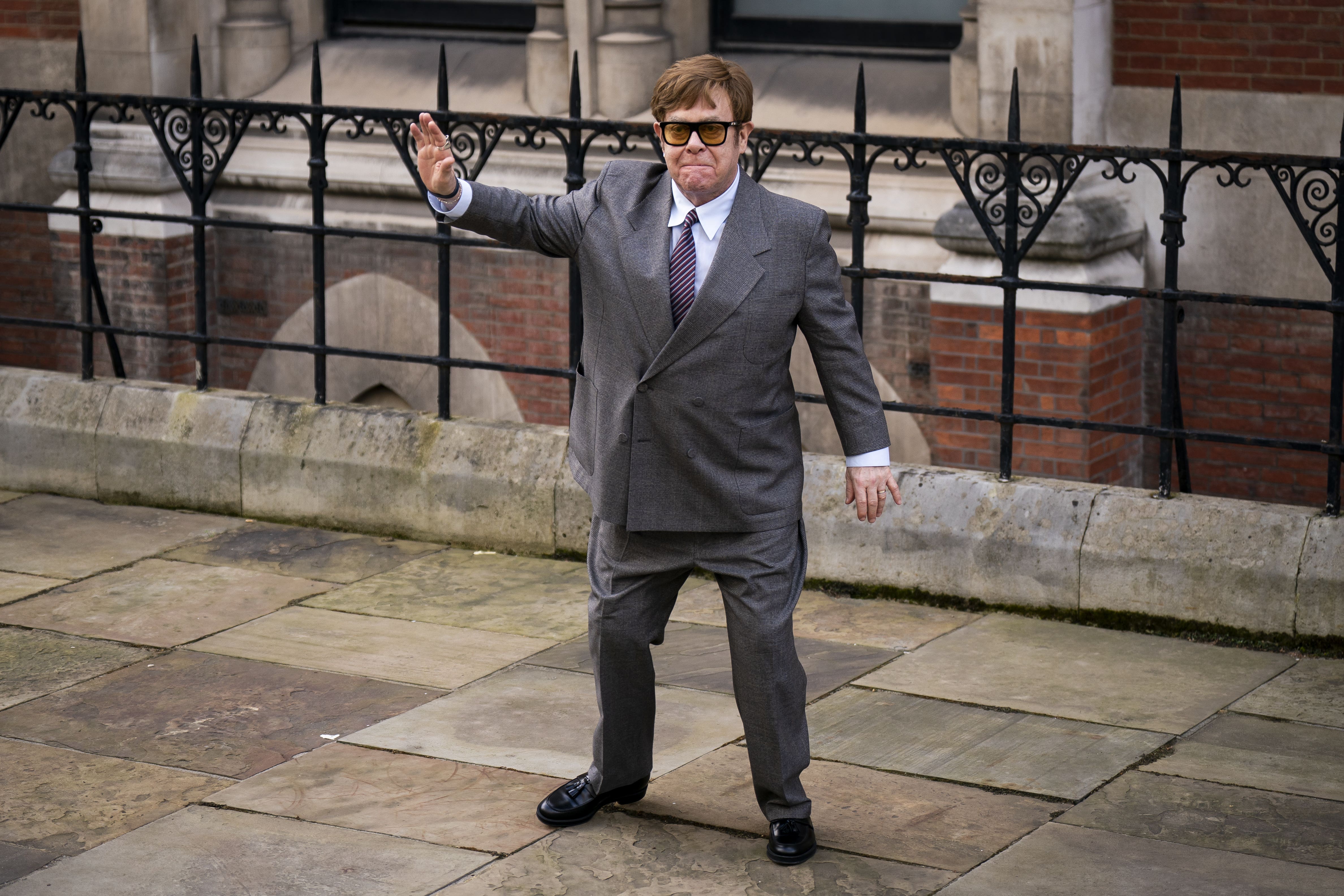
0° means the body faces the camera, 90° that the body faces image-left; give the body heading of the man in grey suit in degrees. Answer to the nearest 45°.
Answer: approximately 0°

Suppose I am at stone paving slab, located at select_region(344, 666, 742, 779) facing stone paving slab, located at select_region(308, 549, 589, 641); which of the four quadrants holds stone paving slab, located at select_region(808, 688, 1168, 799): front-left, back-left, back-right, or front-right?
back-right

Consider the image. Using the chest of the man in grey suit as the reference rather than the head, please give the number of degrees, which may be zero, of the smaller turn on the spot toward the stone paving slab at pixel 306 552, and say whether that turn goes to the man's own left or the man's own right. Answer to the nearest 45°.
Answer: approximately 135° to the man's own right

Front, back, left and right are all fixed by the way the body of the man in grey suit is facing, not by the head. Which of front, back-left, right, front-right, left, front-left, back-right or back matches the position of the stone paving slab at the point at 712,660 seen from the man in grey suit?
back

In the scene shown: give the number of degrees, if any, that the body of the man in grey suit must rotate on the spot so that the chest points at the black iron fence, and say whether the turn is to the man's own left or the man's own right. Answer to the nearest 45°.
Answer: approximately 180°
